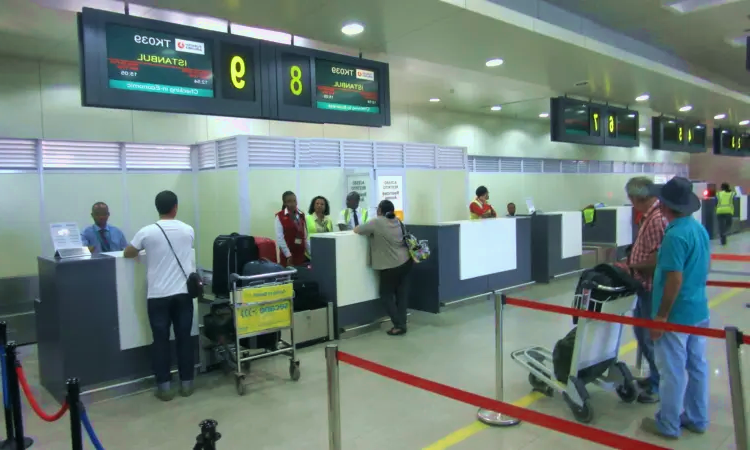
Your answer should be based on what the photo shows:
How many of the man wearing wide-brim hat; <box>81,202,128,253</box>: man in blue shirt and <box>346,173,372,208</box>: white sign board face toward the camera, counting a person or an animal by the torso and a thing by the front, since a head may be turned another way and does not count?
2

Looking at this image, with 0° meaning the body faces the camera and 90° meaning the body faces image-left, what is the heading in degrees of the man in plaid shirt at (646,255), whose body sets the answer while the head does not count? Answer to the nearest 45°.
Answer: approximately 90°

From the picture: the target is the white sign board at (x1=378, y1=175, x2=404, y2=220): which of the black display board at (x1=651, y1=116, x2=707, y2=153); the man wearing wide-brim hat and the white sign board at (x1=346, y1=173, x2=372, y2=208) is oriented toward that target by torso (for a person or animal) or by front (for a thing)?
the man wearing wide-brim hat

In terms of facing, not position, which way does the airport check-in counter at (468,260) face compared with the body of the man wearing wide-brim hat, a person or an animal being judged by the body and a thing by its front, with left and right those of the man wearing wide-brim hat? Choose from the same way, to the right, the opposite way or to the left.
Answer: the opposite way

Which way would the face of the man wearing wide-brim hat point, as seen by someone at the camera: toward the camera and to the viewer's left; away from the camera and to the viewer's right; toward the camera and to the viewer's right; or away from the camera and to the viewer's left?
away from the camera and to the viewer's left

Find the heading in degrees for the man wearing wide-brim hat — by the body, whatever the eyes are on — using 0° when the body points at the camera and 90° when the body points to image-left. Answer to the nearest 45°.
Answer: approximately 135°

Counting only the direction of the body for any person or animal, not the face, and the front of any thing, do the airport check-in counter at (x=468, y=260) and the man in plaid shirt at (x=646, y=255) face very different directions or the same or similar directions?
very different directions
